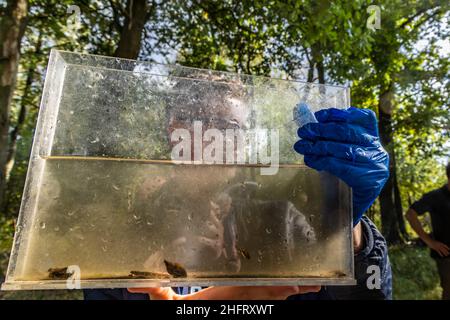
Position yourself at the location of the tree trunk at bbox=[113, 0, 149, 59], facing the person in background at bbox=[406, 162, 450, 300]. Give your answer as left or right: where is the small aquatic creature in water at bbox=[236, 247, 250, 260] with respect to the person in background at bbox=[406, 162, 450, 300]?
right

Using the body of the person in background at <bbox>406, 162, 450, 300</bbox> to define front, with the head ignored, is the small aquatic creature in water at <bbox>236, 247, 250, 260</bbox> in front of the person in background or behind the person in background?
in front

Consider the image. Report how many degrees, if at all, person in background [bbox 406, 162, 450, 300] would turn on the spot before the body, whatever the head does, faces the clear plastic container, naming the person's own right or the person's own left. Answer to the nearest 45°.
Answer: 0° — they already face it

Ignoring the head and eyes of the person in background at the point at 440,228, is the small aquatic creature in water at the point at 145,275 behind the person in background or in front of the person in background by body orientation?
in front

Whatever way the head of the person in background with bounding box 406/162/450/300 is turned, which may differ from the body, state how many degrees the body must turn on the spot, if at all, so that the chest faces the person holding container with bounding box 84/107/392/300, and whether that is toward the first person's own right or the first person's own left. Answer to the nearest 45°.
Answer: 0° — they already face them

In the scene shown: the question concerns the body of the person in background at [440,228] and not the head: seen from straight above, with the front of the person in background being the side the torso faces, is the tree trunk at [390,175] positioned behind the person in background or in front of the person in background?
behind

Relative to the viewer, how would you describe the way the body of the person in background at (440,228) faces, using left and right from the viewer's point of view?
facing the viewer

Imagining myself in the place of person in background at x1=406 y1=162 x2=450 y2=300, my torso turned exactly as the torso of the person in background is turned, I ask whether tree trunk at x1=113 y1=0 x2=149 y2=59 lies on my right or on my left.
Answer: on my right

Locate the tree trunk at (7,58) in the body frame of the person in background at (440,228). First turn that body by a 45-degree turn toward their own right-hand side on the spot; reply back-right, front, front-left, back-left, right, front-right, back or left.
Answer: front

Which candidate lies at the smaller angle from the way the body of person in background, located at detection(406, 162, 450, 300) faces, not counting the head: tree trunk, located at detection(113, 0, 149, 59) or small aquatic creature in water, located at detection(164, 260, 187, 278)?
the small aquatic creature in water
